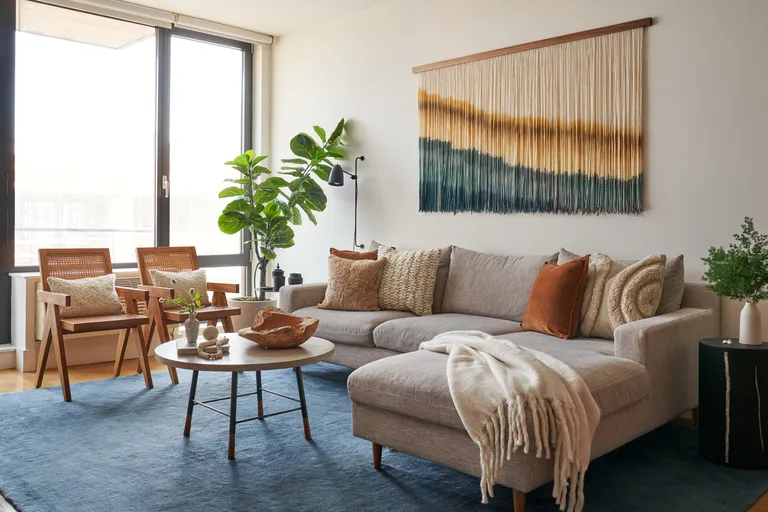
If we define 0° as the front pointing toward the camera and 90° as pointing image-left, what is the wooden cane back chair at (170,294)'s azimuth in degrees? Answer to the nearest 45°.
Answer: approximately 315°

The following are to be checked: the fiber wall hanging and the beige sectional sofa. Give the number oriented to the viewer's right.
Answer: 0

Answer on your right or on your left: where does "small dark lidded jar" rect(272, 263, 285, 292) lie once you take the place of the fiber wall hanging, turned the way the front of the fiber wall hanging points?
on your right

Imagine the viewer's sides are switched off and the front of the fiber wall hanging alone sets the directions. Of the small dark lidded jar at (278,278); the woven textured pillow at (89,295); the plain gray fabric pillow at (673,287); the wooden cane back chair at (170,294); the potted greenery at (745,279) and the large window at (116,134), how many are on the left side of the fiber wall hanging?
2

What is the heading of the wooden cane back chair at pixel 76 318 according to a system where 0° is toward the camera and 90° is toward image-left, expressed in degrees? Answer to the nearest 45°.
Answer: approximately 315°

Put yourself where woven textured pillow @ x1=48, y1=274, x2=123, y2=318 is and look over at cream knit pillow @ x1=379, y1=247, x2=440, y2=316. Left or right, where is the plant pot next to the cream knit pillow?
left

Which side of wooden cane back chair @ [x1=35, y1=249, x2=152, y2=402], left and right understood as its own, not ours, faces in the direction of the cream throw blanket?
front

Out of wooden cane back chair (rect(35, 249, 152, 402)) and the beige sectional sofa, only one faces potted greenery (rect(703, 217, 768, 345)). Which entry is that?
the wooden cane back chair

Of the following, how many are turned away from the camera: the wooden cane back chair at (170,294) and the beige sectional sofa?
0

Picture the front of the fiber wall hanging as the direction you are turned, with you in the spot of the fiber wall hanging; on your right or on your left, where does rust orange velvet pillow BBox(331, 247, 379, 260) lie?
on your right

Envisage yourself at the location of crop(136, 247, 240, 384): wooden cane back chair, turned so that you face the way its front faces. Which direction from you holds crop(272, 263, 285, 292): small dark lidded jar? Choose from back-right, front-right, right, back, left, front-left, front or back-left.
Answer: left

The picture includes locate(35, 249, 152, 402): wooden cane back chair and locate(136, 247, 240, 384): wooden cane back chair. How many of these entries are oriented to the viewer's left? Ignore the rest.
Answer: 0
